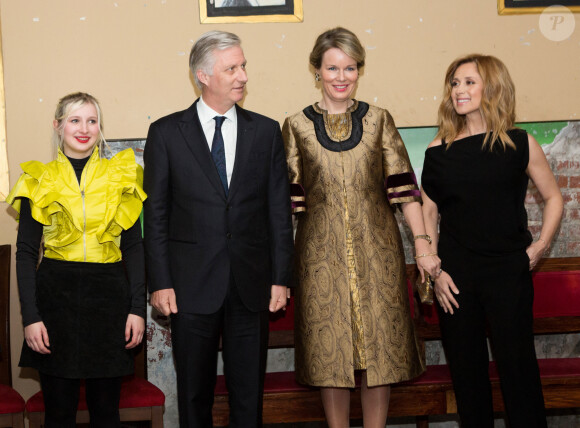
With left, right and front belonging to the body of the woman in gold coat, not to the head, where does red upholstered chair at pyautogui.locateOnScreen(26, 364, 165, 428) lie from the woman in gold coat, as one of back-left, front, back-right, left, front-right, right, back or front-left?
right

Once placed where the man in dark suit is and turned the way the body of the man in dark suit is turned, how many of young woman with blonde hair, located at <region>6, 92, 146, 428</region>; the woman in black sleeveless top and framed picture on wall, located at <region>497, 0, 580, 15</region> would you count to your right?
1

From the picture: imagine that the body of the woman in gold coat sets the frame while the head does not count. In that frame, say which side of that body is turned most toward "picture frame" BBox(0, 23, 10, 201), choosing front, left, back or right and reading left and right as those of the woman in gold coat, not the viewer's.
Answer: right

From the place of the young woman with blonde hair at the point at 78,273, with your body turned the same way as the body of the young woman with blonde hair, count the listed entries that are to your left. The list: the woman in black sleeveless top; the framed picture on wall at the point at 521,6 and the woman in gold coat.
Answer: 3

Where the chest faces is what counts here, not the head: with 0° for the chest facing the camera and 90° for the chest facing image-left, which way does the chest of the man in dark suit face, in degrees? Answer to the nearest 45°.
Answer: approximately 0°

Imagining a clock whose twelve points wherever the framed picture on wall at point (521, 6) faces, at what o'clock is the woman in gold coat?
The woman in gold coat is roughly at 1 o'clock from the framed picture on wall.

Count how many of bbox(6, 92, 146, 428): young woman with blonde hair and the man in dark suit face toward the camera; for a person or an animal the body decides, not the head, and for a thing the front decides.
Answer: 2

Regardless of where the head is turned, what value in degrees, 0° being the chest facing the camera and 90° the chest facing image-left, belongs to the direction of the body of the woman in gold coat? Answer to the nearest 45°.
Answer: approximately 0°
